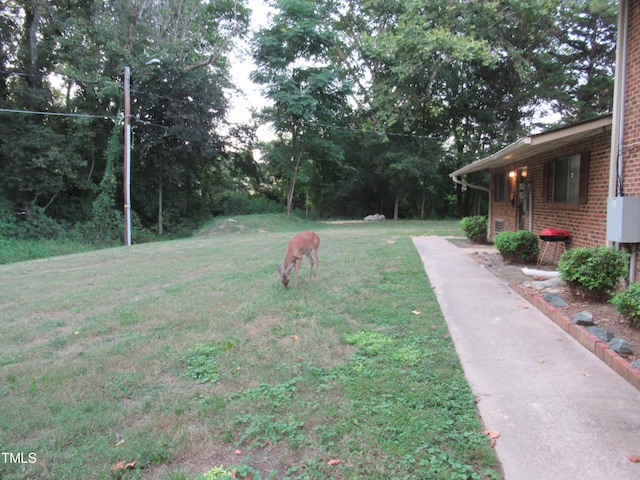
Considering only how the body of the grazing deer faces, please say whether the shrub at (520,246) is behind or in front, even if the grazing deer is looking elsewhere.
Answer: behind

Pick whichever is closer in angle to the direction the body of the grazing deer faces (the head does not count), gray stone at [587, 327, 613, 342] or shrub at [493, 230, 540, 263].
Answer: the gray stone

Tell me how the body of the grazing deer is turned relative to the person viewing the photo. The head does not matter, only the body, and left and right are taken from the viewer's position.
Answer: facing the viewer and to the left of the viewer

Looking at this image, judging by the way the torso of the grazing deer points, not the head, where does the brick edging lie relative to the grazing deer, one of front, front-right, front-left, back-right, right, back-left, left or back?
left

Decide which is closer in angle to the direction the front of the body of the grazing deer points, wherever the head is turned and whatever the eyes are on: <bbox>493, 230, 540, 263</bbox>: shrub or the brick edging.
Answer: the brick edging

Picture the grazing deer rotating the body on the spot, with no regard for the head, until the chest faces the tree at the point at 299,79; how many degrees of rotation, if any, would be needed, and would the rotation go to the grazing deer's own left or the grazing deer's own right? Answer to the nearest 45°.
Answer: approximately 135° to the grazing deer's own right

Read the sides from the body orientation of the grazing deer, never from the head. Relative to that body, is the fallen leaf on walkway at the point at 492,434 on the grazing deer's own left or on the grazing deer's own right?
on the grazing deer's own left

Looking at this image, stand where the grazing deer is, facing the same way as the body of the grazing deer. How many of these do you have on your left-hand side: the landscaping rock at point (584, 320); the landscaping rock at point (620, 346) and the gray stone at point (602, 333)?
3

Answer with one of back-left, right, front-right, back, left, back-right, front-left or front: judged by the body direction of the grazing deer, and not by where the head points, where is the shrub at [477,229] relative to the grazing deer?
back

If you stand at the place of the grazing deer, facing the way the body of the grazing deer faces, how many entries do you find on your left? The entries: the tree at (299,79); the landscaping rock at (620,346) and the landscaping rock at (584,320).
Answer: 2

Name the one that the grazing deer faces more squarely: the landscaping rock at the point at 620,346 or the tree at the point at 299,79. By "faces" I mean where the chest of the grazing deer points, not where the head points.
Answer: the landscaping rock

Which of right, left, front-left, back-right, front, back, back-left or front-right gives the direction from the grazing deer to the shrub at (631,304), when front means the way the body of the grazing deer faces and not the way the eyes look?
left

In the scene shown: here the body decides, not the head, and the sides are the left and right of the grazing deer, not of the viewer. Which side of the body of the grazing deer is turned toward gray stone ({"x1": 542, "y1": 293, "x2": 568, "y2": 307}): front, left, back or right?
left

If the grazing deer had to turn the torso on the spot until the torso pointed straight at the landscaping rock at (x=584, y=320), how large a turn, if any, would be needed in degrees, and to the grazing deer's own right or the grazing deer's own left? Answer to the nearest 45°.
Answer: approximately 90° to the grazing deer's own left

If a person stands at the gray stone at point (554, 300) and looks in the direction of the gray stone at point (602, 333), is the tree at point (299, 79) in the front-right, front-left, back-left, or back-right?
back-right
